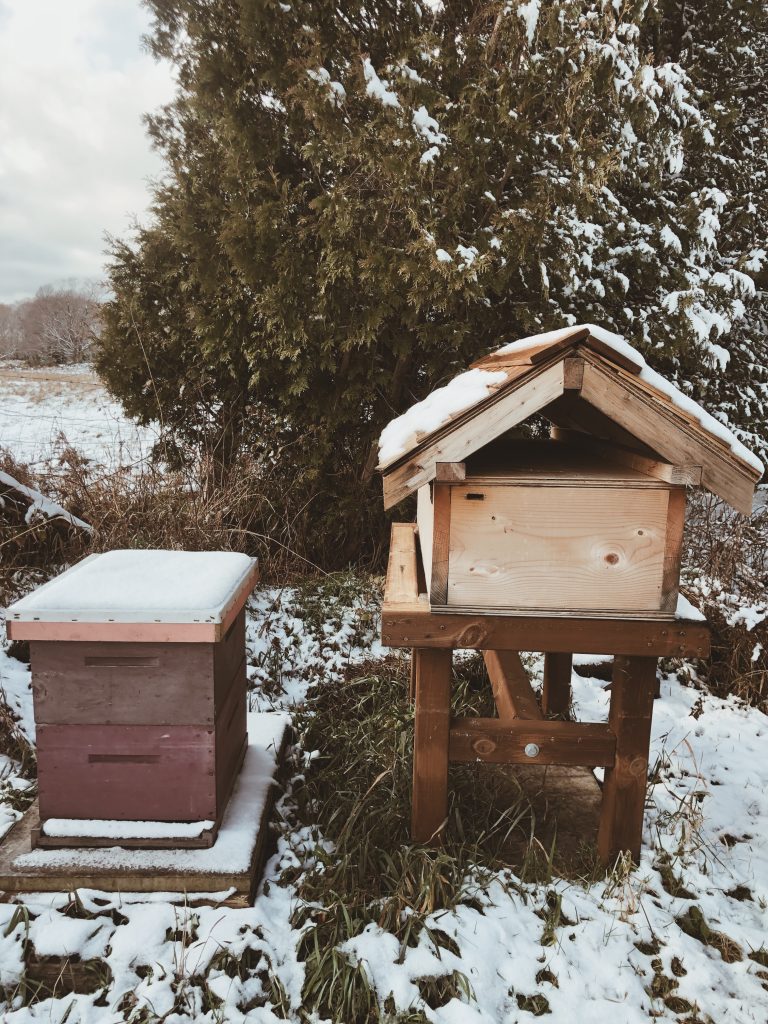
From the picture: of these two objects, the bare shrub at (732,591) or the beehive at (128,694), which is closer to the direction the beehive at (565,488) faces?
the beehive

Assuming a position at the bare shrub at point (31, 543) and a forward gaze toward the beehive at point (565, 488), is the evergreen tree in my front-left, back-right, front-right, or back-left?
front-left

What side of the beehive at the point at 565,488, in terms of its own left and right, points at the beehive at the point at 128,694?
right

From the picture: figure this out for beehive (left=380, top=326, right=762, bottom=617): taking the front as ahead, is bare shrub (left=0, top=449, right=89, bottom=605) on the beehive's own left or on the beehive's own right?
on the beehive's own right

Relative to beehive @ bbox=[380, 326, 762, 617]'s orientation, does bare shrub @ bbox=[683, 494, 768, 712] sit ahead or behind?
behind

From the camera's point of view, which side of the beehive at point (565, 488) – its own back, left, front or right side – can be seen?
front
